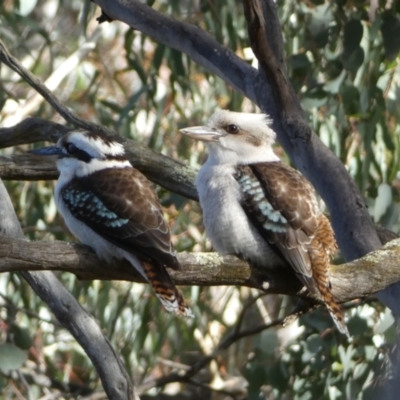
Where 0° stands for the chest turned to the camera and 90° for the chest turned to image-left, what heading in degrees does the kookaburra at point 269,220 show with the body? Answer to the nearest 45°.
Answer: approximately 90°

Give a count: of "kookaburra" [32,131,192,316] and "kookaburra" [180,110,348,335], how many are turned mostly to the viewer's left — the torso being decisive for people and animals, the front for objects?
2

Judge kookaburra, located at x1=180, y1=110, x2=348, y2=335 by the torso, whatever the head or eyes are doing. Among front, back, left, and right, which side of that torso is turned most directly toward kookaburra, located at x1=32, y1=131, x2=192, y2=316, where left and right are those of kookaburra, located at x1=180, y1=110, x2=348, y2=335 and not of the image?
front

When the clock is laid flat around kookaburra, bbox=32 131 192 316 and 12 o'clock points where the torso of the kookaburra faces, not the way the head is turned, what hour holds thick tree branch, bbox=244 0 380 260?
The thick tree branch is roughly at 5 o'clock from the kookaburra.

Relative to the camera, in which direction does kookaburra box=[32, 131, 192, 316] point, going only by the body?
to the viewer's left
